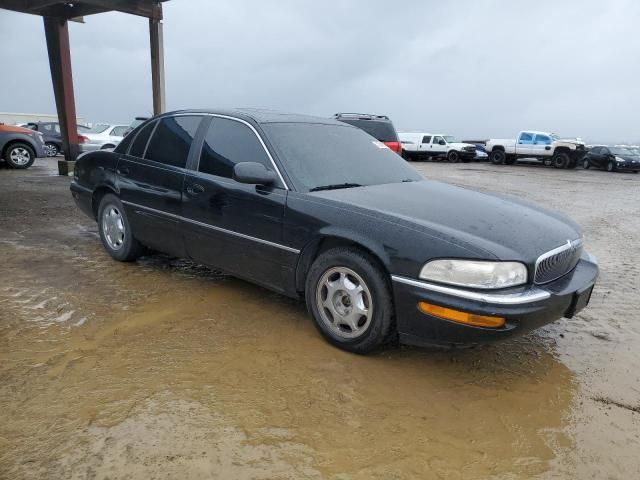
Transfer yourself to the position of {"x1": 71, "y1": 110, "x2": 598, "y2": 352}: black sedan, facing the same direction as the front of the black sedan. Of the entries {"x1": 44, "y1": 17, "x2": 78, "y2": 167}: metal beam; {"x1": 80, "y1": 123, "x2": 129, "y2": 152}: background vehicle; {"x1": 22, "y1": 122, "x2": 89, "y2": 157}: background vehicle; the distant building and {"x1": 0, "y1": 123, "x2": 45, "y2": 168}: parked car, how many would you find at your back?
5

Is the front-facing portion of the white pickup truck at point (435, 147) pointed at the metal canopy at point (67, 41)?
no

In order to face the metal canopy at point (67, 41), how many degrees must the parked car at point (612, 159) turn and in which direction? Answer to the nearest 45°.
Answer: approximately 90° to its right

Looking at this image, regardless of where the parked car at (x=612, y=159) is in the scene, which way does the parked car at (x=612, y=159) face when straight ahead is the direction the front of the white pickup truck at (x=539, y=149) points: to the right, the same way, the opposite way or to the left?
the same way

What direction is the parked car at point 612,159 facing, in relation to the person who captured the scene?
facing the viewer and to the right of the viewer

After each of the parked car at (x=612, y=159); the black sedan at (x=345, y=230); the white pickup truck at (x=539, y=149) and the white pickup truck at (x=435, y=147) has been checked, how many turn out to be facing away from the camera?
0

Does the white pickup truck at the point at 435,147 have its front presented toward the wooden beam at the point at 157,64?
no

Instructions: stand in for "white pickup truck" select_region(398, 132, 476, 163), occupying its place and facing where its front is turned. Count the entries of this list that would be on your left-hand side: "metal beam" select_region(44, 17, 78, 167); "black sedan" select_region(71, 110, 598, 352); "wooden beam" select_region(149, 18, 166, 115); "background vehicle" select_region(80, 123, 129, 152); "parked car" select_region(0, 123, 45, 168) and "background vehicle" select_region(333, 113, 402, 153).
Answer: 0

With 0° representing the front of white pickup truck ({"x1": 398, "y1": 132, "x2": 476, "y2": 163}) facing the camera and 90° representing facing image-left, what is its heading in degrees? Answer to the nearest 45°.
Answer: approximately 315°

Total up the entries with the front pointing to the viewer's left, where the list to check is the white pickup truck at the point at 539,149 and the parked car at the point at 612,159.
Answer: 0

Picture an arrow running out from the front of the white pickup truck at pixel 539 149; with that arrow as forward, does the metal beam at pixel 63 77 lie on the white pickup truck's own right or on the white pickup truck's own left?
on the white pickup truck's own right

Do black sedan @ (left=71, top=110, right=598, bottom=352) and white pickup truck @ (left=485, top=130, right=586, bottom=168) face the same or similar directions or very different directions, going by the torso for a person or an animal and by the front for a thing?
same or similar directions

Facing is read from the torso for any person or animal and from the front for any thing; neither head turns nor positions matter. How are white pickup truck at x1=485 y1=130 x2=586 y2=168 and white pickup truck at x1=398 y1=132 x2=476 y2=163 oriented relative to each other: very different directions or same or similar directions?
same or similar directions

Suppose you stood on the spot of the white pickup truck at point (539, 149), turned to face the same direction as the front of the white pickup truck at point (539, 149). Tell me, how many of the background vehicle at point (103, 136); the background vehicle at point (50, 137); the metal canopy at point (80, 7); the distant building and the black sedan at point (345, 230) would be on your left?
0

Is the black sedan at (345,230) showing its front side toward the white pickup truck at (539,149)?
no

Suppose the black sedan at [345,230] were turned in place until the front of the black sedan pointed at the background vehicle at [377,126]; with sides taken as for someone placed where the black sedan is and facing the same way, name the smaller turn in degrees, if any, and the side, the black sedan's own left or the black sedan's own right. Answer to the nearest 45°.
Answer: approximately 135° to the black sedan's own left

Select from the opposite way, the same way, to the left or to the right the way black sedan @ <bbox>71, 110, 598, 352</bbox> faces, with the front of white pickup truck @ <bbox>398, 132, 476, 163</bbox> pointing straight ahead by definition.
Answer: the same way
